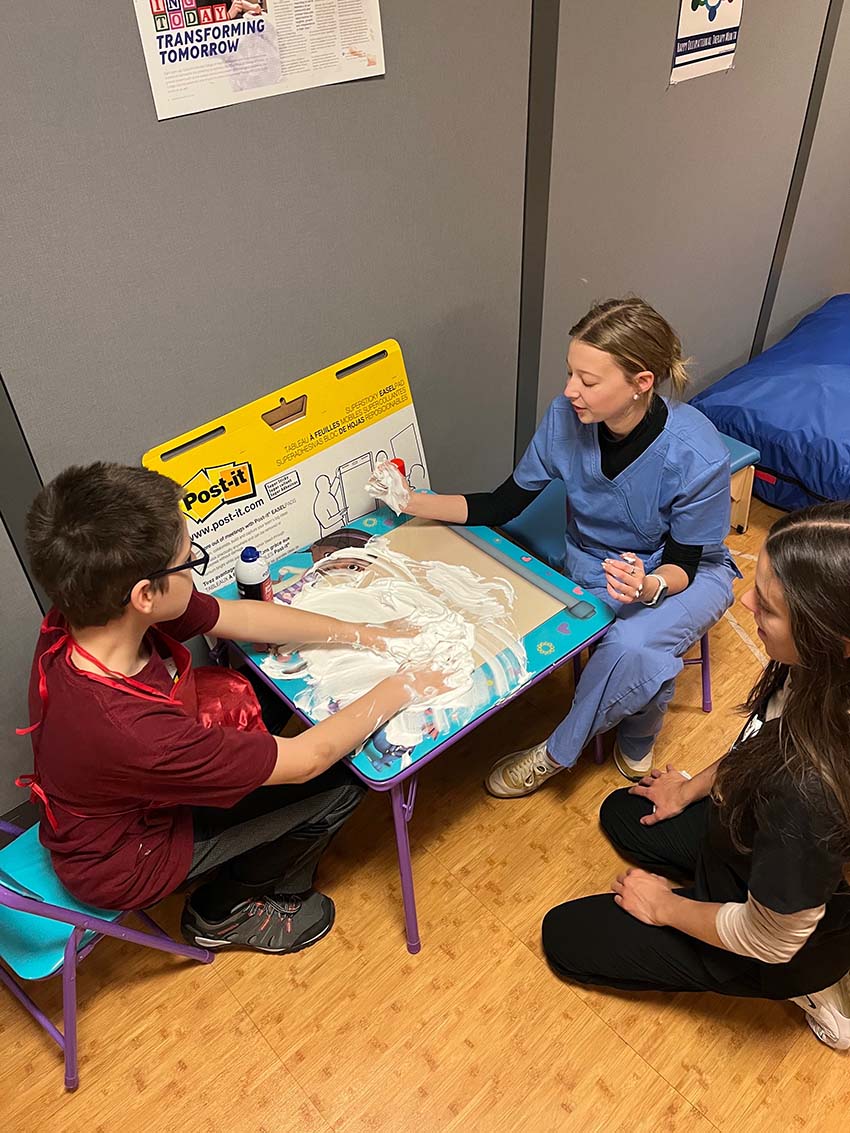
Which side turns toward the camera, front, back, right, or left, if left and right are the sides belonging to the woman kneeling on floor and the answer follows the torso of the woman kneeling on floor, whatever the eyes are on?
left

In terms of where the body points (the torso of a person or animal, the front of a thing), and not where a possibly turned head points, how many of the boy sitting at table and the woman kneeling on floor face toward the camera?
0

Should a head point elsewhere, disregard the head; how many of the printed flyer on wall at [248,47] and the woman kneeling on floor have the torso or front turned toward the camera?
1

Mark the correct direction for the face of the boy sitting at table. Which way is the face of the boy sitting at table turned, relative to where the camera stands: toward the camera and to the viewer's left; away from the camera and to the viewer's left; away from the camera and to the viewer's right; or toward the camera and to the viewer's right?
away from the camera and to the viewer's right

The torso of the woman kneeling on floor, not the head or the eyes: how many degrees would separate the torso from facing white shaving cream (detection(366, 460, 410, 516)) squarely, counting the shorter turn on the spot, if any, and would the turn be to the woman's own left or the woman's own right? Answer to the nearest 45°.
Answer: approximately 45° to the woman's own right

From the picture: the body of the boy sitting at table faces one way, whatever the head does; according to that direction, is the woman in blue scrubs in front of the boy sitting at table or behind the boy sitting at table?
in front

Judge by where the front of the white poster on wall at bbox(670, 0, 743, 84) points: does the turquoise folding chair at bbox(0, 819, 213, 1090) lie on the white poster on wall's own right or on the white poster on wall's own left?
on the white poster on wall's own right

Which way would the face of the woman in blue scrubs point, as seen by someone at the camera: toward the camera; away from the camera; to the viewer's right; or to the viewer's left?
to the viewer's left

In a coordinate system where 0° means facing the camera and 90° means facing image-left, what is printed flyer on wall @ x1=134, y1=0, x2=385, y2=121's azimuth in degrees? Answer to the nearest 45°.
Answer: approximately 0°

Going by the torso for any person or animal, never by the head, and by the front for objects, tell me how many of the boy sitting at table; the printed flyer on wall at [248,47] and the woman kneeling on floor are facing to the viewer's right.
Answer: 1

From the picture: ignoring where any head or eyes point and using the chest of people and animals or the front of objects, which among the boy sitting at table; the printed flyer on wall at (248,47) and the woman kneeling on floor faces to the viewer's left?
the woman kneeling on floor

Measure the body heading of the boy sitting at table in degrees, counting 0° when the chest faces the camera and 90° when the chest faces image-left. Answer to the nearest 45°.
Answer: approximately 270°

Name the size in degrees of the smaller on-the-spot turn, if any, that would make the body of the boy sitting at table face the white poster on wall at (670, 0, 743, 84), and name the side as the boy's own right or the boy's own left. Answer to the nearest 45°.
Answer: approximately 45° to the boy's own left

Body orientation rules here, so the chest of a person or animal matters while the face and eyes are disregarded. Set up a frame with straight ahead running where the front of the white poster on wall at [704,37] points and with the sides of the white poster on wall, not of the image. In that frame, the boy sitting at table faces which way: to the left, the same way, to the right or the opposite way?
to the left
